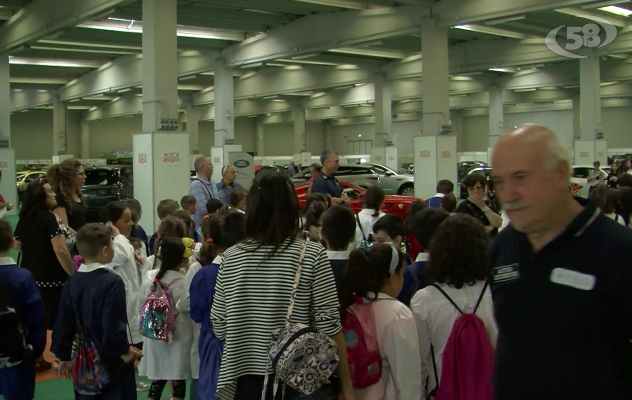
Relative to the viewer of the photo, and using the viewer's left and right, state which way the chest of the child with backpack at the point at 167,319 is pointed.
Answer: facing away from the viewer and to the right of the viewer

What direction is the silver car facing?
to the viewer's right

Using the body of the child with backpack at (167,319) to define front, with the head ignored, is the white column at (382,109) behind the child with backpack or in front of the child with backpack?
in front

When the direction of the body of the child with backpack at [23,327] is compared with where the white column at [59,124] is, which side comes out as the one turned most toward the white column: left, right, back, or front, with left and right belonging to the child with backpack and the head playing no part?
front

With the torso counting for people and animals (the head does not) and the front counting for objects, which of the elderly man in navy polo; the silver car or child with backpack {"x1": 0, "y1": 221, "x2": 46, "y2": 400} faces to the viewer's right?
the silver car

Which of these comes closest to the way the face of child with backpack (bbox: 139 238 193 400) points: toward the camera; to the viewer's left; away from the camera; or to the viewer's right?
away from the camera

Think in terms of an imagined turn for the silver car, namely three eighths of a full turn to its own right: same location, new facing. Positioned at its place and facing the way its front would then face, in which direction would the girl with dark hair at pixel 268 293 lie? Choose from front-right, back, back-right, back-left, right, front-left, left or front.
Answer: front-left

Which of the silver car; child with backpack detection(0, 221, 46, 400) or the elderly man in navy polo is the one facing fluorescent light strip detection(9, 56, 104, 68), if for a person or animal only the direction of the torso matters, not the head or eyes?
the child with backpack

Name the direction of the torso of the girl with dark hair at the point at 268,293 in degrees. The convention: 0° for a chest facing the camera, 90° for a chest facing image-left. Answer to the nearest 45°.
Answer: approximately 180°

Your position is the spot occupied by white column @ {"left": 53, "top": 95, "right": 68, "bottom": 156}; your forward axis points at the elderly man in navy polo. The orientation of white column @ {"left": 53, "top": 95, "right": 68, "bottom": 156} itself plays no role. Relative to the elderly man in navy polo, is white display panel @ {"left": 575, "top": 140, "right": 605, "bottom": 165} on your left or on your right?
left

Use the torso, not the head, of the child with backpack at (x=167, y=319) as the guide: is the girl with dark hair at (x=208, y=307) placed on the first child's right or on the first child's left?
on the first child's right

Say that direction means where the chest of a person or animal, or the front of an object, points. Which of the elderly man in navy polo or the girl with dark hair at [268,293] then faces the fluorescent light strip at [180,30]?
the girl with dark hair

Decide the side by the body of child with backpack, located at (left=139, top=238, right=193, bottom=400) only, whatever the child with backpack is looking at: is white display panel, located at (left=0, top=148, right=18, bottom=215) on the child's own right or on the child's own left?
on the child's own left
